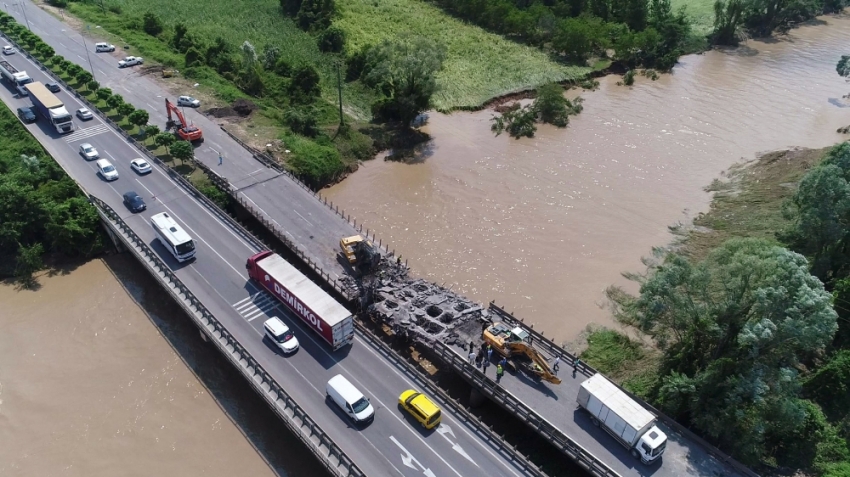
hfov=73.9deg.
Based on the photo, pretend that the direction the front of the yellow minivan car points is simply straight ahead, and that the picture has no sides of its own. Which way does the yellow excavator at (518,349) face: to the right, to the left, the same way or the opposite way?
the opposite way

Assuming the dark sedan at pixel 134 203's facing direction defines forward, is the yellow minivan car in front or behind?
in front

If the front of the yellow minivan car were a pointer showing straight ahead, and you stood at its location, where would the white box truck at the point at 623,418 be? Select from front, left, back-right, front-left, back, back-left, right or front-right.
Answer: back-right

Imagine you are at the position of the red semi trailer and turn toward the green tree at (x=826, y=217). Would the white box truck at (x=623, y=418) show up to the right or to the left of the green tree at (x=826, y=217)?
right

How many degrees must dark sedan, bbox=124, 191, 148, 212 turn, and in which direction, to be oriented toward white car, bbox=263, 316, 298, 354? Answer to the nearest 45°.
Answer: approximately 45° to its right

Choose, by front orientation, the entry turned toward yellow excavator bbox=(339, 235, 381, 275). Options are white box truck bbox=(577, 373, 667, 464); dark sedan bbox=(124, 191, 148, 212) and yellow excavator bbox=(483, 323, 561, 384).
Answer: the dark sedan

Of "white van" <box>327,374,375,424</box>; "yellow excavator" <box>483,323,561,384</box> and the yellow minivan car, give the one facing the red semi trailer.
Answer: the yellow minivan car

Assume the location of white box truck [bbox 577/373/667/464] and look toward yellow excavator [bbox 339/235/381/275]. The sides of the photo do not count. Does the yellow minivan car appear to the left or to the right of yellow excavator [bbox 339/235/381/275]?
left

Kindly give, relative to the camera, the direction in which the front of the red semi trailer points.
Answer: facing away from the viewer and to the left of the viewer
